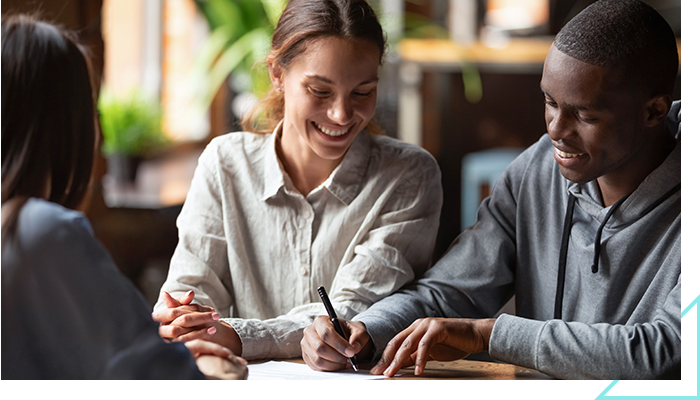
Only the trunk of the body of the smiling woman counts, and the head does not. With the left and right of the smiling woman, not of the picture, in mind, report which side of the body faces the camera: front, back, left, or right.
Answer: front

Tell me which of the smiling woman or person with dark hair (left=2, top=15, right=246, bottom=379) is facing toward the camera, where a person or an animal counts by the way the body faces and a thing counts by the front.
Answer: the smiling woman

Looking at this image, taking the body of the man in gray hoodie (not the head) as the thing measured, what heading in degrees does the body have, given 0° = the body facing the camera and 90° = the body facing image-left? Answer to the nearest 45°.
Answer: approximately 45°

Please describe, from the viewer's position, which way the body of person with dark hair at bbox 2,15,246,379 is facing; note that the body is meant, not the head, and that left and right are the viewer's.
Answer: facing away from the viewer and to the right of the viewer

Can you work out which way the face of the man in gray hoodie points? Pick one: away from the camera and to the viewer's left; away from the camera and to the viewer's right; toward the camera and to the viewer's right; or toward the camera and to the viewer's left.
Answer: toward the camera and to the viewer's left

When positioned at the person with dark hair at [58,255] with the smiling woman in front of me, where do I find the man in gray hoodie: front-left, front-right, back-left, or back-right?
front-right

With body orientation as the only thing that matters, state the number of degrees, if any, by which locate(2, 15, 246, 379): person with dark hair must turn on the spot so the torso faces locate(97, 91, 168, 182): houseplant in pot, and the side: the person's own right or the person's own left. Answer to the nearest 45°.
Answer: approximately 45° to the person's own left

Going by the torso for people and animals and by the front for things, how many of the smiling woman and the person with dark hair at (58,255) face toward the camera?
1

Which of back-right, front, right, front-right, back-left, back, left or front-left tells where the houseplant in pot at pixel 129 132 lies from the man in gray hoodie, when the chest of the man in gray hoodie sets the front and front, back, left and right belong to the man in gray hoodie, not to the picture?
right

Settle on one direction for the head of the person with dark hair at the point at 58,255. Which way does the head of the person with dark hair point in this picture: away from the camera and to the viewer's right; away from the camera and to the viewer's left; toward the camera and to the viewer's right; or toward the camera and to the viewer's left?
away from the camera and to the viewer's right
